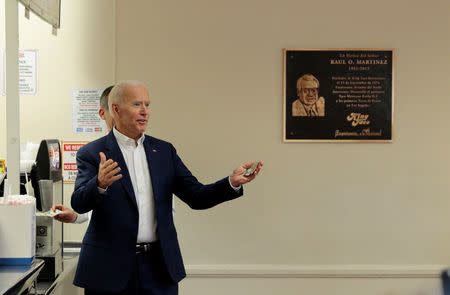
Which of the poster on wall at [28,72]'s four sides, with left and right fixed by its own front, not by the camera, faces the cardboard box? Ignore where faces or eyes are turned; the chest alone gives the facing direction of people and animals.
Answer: front

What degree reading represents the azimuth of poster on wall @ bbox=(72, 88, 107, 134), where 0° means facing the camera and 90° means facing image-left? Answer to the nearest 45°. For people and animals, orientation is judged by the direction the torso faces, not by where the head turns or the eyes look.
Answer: approximately 0°

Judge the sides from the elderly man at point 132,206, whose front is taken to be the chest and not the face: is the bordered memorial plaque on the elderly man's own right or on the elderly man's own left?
on the elderly man's own left

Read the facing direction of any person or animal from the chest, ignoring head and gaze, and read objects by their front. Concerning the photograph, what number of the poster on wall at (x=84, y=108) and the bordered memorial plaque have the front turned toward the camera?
2

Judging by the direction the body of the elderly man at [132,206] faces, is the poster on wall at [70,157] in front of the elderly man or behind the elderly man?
behind

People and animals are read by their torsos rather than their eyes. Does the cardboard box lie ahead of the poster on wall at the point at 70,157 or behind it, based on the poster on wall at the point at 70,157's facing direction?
ahead

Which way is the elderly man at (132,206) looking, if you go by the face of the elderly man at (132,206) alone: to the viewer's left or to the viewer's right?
to the viewer's right

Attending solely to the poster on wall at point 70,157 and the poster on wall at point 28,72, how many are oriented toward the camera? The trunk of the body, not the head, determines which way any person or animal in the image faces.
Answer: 2

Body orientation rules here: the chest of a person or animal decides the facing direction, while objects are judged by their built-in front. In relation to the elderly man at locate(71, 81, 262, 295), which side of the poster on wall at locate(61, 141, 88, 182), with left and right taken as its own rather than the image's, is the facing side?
front

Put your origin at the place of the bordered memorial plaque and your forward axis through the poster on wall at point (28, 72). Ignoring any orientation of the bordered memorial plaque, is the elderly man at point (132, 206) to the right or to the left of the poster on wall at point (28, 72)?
left
